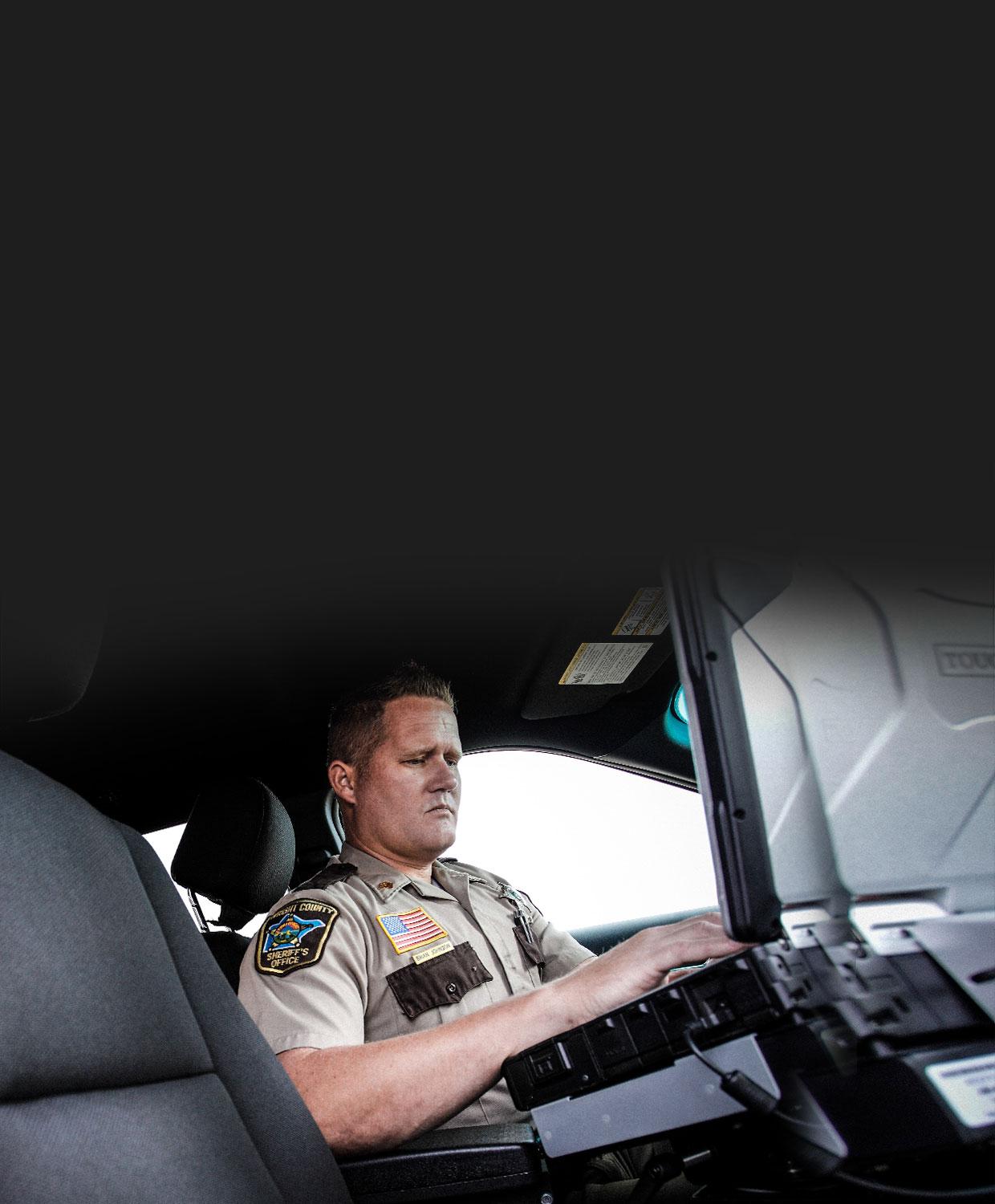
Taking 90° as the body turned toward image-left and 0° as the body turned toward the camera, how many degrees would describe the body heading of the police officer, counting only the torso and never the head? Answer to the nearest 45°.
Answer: approximately 315°

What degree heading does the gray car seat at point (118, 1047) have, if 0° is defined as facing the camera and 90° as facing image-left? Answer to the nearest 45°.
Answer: approximately 315°

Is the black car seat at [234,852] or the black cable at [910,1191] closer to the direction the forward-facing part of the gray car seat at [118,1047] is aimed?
the black cable

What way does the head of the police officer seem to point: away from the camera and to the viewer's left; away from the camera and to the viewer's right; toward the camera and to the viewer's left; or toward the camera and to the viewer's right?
toward the camera and to the viewer's right

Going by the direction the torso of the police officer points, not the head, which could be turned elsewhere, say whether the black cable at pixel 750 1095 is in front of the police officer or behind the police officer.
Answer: in front

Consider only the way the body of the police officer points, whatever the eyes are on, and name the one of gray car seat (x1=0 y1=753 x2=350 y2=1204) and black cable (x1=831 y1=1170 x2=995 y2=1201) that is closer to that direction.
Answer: the black cable

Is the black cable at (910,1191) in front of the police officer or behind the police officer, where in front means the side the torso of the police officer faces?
in front

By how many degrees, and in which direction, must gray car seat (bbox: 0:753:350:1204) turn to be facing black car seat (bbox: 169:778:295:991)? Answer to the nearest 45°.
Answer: approximately 135° to its left

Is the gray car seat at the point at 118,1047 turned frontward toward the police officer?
no

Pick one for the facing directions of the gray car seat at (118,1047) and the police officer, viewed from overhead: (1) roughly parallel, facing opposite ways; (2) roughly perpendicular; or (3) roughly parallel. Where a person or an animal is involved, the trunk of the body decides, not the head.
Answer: roughly parallel

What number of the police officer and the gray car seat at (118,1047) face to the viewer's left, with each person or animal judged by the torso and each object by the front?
0

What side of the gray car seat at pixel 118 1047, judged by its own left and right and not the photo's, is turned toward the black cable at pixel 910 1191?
front
